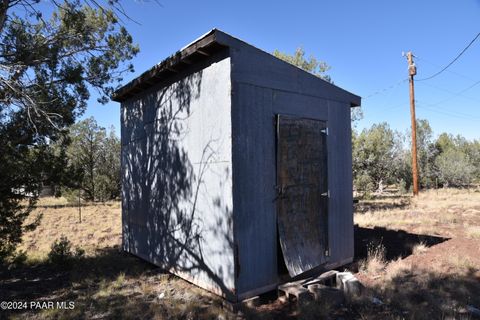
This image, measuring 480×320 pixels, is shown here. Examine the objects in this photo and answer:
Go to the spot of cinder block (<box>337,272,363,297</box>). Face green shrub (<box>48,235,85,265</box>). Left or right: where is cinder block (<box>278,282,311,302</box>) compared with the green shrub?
left

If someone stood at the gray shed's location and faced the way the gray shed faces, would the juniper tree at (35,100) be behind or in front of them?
behind

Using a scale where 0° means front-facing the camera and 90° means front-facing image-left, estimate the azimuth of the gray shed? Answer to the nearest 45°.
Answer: approximately 315°

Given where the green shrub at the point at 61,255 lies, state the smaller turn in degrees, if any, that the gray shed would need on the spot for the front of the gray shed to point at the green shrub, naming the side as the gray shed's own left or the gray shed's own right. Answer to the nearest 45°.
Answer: approximately 180°
